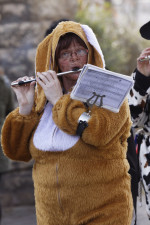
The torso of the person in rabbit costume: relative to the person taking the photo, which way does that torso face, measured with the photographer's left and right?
facing the viewer and to the left of the viewer

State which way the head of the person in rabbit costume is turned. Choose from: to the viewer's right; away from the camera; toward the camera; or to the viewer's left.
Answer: toward the camera
